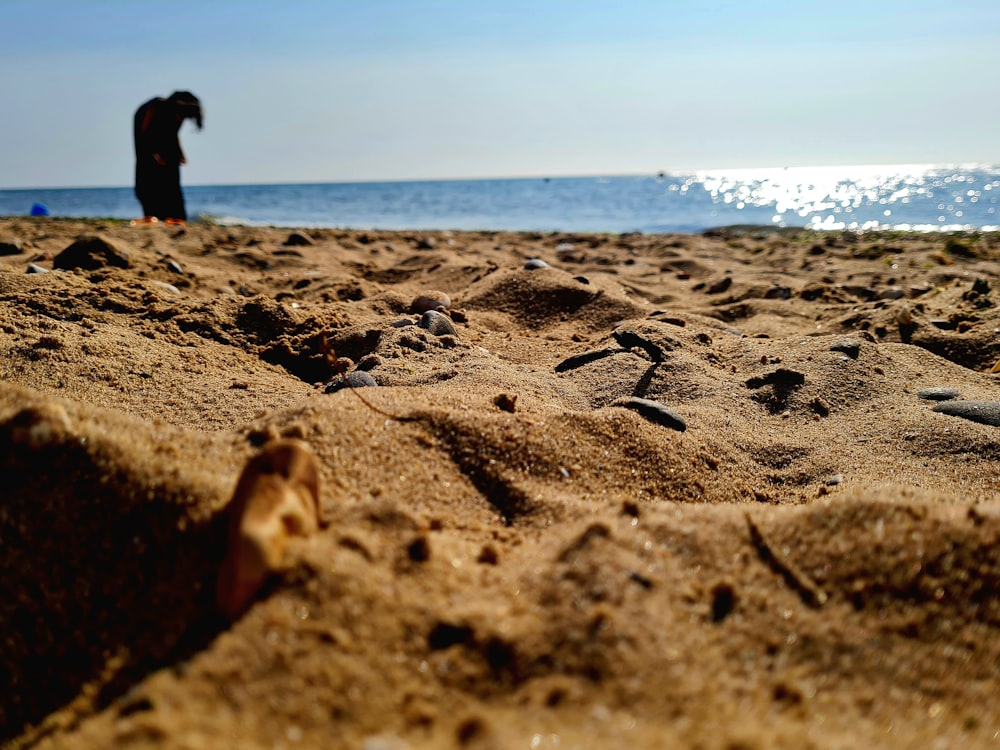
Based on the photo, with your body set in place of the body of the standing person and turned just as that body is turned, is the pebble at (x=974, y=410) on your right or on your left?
on your right

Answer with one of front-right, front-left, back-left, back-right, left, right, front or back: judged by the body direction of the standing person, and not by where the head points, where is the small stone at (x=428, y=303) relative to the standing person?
right

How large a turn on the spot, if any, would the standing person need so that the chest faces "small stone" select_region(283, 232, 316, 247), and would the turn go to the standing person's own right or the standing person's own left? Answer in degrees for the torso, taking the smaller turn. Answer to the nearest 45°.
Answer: approximately 90° to the standing person's own right

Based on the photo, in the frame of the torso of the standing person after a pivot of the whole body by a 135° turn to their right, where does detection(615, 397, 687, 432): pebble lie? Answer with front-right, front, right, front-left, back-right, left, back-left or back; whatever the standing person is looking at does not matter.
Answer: front-left

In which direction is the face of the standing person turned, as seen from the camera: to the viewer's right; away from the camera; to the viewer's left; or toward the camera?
to the viewer's right

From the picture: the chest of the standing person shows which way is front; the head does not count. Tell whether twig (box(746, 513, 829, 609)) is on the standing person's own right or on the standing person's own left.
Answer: on the standing person's own right

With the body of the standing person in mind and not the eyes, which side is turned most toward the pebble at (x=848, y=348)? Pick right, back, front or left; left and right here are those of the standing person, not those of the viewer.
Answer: right

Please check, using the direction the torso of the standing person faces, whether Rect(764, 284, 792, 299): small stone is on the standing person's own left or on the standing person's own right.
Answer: on the standing person's own right

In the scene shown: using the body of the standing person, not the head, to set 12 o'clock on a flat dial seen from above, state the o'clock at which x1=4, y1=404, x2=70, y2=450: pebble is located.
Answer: The pebble is roughly at 3 o'clock from the standing person.

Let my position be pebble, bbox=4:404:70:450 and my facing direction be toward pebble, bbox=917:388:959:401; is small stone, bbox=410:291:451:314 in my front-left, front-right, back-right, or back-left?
front-left

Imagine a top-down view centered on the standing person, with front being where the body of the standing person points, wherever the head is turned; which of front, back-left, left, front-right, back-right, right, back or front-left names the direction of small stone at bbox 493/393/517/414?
right

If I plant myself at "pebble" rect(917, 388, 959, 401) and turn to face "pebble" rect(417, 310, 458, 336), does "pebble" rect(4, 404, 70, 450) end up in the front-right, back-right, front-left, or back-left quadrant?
front-left

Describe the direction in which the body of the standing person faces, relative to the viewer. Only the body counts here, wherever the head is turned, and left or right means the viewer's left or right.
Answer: facing to the right of the viewer
